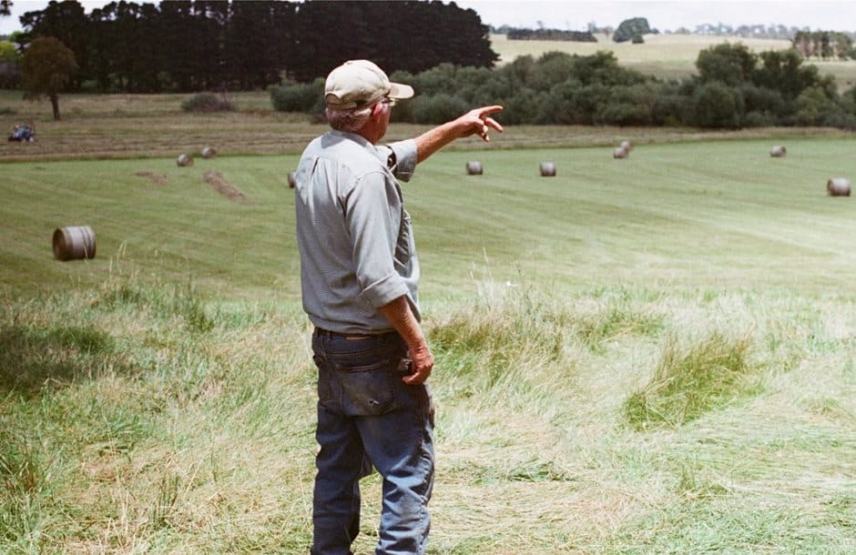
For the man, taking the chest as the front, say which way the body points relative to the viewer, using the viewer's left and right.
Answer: facing away from the viewer and to the right of the viewer

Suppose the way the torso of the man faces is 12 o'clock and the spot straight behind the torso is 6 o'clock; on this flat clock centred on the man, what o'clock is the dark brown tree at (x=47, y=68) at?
The dark brown tree is roughly at 10 o'clock from the man.

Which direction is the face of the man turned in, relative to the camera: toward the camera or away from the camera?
away from the camera

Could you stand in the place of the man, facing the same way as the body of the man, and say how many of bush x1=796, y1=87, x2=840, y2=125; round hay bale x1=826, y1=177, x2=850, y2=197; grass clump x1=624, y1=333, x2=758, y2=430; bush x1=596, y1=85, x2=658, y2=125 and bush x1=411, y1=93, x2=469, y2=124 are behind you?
0

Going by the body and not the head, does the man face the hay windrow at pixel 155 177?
no

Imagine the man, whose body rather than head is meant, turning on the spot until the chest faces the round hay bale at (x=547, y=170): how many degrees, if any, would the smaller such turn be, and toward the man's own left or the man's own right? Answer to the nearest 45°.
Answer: approximately 45° to the man's own left

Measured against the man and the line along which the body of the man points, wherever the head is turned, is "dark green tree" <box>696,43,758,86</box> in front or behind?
in front

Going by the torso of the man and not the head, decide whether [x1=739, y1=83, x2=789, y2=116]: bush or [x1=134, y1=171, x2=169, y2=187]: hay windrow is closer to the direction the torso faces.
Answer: the bush

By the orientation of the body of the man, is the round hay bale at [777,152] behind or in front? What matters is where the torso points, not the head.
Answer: in front

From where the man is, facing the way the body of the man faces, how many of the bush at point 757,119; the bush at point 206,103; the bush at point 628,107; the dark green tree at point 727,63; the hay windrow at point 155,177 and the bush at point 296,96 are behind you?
0

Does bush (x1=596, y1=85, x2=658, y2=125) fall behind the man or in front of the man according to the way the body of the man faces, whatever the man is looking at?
in front

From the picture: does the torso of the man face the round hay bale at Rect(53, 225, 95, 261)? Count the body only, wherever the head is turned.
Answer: no

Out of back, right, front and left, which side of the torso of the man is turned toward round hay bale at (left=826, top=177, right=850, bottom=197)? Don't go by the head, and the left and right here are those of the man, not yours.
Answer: front

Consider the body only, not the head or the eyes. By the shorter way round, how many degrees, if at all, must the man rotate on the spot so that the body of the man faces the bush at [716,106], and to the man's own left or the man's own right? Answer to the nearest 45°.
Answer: approximately 45° to the man's own left

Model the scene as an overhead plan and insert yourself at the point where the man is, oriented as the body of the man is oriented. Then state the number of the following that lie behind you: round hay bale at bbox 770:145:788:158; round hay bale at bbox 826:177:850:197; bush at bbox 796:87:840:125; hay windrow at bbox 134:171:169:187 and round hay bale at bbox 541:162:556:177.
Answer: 0
